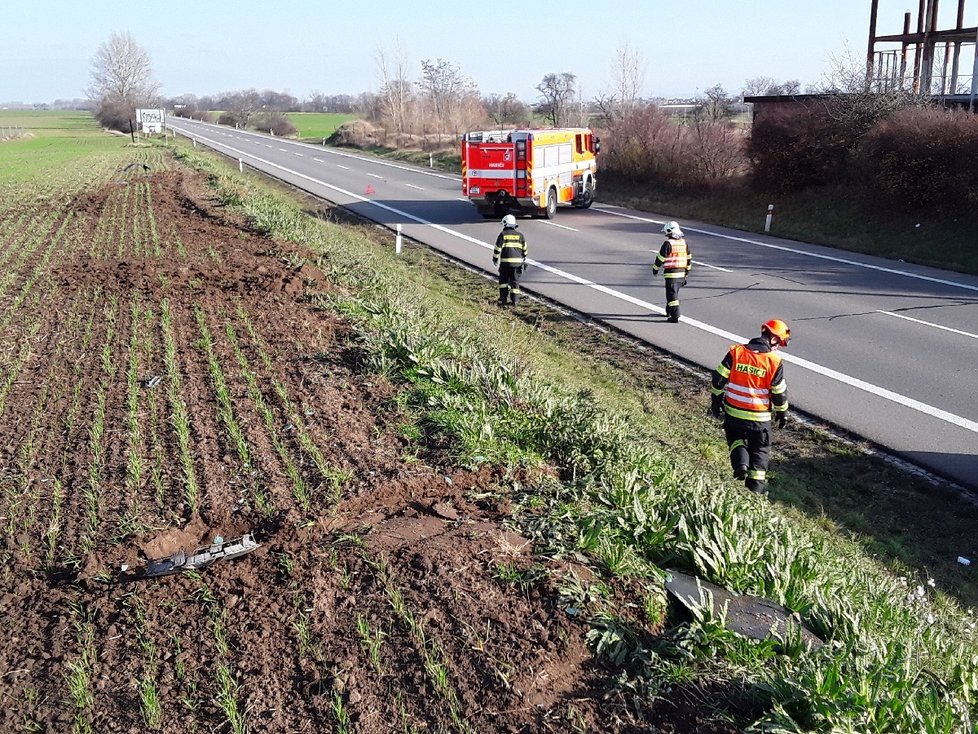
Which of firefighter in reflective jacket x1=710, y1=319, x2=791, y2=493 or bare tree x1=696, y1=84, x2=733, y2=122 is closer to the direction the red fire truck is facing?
the bare tree

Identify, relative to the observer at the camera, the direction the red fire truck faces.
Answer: facing away from the viewer and to the right of the viewer

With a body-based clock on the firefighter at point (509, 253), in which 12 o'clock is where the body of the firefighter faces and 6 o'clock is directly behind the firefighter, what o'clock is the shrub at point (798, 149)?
The shrub is roughly at 1 o'clock from the firefighter.

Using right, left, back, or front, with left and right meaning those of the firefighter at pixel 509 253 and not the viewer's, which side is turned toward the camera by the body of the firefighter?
back

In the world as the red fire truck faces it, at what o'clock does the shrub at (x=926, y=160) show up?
The shrub is roughly at 2 o'clock from the red fire truck.

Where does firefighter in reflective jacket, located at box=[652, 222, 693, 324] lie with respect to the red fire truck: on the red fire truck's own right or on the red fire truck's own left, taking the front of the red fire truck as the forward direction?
on the red fire truck's own right

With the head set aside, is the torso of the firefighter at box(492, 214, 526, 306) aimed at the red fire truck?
yes

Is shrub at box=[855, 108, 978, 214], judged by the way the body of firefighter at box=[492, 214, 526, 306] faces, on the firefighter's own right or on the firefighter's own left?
on the firefighter's own right
